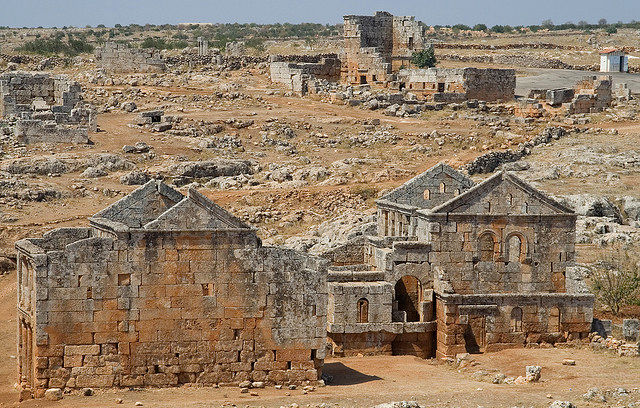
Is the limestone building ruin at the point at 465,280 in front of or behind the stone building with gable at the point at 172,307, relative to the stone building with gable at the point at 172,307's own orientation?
behind

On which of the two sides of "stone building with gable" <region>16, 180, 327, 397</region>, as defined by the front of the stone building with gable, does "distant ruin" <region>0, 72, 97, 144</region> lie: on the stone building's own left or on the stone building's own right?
on the stone building's own right

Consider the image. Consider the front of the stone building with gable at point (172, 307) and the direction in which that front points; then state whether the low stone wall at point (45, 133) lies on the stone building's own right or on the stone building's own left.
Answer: on the stone building's own right

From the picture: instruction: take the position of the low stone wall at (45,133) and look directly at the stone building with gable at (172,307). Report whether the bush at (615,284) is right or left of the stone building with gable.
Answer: left

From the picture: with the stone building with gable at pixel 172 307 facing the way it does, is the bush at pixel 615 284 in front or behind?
behind
